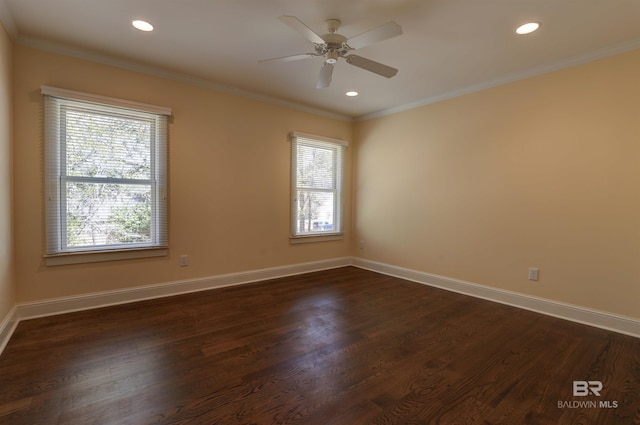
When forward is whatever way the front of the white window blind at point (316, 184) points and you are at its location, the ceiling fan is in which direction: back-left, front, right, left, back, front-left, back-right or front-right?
front-right

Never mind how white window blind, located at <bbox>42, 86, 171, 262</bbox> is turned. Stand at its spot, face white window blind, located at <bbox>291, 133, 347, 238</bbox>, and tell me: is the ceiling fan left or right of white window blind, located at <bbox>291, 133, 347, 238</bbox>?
right

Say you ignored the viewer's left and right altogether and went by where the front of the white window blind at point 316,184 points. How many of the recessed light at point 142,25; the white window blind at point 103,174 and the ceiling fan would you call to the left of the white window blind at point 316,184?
0

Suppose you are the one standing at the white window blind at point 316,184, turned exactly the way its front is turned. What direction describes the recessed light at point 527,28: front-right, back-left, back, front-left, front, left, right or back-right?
front

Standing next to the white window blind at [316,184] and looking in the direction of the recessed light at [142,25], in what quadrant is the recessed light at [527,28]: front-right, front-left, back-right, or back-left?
front-left

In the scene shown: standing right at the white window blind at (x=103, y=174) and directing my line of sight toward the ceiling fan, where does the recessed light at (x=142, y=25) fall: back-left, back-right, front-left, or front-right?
front-right

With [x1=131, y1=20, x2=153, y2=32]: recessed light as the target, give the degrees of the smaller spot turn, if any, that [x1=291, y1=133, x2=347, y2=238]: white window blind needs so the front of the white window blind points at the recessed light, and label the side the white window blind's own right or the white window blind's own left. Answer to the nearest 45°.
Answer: approximately 90° to the white window blind's own right

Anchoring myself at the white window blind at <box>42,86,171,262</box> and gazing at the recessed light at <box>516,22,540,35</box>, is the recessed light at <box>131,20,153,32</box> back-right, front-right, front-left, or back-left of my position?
front-right

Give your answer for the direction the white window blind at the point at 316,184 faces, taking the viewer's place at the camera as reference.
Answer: facing the viewer and to the right of the viewer

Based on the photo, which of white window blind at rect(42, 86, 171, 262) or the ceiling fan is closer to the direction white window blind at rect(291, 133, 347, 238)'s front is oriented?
the ceiling fan

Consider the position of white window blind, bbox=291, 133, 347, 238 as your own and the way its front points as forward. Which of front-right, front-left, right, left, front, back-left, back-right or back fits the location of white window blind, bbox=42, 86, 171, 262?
right

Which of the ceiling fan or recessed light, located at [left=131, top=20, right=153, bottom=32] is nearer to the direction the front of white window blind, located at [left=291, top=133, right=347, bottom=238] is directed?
the ceiling fan
